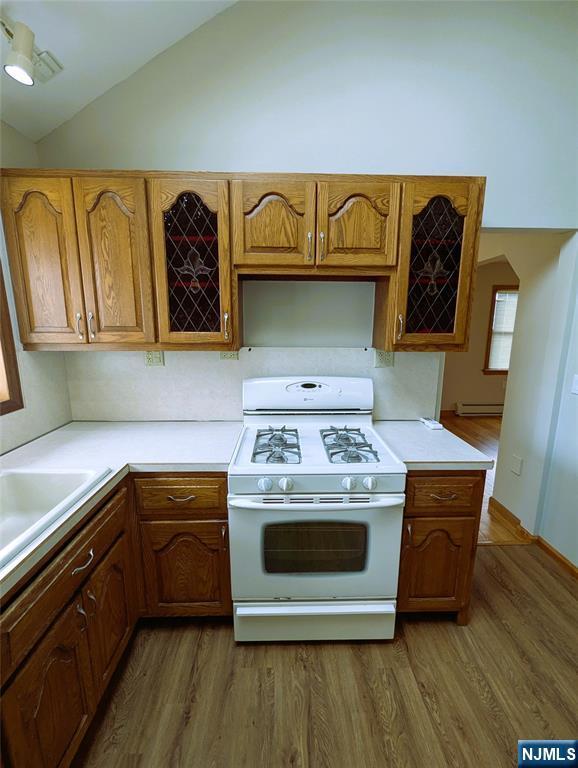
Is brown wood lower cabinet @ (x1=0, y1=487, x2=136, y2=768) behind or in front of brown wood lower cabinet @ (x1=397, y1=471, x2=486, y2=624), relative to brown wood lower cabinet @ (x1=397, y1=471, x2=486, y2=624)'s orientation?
in front

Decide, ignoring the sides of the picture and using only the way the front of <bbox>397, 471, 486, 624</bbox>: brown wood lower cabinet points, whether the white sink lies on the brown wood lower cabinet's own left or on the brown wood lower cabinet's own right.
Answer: on the brown wood lower cabinet's own right

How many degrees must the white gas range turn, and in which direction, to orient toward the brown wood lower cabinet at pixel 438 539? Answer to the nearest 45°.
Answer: approximately 90° to its left

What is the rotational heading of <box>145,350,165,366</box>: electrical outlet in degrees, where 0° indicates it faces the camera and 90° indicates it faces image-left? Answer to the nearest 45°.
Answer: approximately 0°

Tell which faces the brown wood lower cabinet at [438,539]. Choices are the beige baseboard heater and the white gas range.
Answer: the beige baseboard heater

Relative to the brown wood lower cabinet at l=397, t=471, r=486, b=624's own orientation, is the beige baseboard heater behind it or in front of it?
behind

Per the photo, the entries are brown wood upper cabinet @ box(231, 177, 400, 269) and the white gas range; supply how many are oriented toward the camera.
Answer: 2

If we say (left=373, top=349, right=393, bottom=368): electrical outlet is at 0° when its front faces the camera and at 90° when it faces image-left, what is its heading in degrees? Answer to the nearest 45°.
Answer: approximately 0°

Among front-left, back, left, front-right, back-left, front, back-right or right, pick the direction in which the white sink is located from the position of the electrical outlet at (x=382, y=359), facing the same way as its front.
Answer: front-right

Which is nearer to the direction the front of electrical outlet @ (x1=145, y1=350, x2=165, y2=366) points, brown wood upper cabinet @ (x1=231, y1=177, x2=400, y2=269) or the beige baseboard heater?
the brown wood upper cabinet
